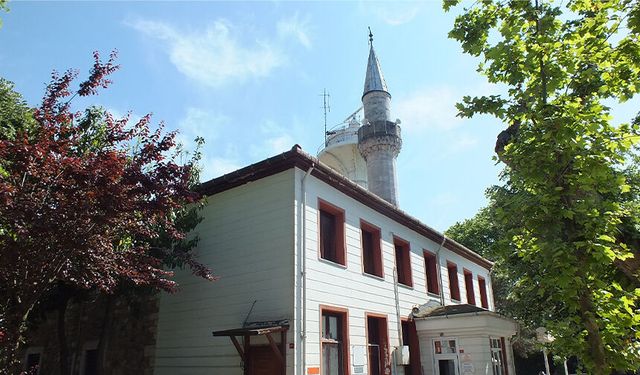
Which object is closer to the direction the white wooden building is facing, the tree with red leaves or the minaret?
the tree with red leaves

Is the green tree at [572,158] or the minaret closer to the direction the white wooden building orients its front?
the green tree

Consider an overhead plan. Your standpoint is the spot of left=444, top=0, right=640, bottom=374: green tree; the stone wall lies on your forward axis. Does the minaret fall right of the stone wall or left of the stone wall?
right

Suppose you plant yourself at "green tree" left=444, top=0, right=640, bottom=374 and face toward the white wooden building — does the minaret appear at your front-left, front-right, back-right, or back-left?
front-right

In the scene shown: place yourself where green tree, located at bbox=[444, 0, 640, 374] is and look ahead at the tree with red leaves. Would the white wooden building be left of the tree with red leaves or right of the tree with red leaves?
right

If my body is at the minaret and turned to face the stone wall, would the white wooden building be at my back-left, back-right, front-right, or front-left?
front-left

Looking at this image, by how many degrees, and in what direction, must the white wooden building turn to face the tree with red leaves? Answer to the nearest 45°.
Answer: approximately 90° to its right

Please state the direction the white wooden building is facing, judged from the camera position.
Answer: facing the viewer and to the right of the viewer

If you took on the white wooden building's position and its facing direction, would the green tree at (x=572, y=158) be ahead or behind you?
ahead

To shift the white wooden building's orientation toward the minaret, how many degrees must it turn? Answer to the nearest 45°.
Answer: approximately 135° to its left
